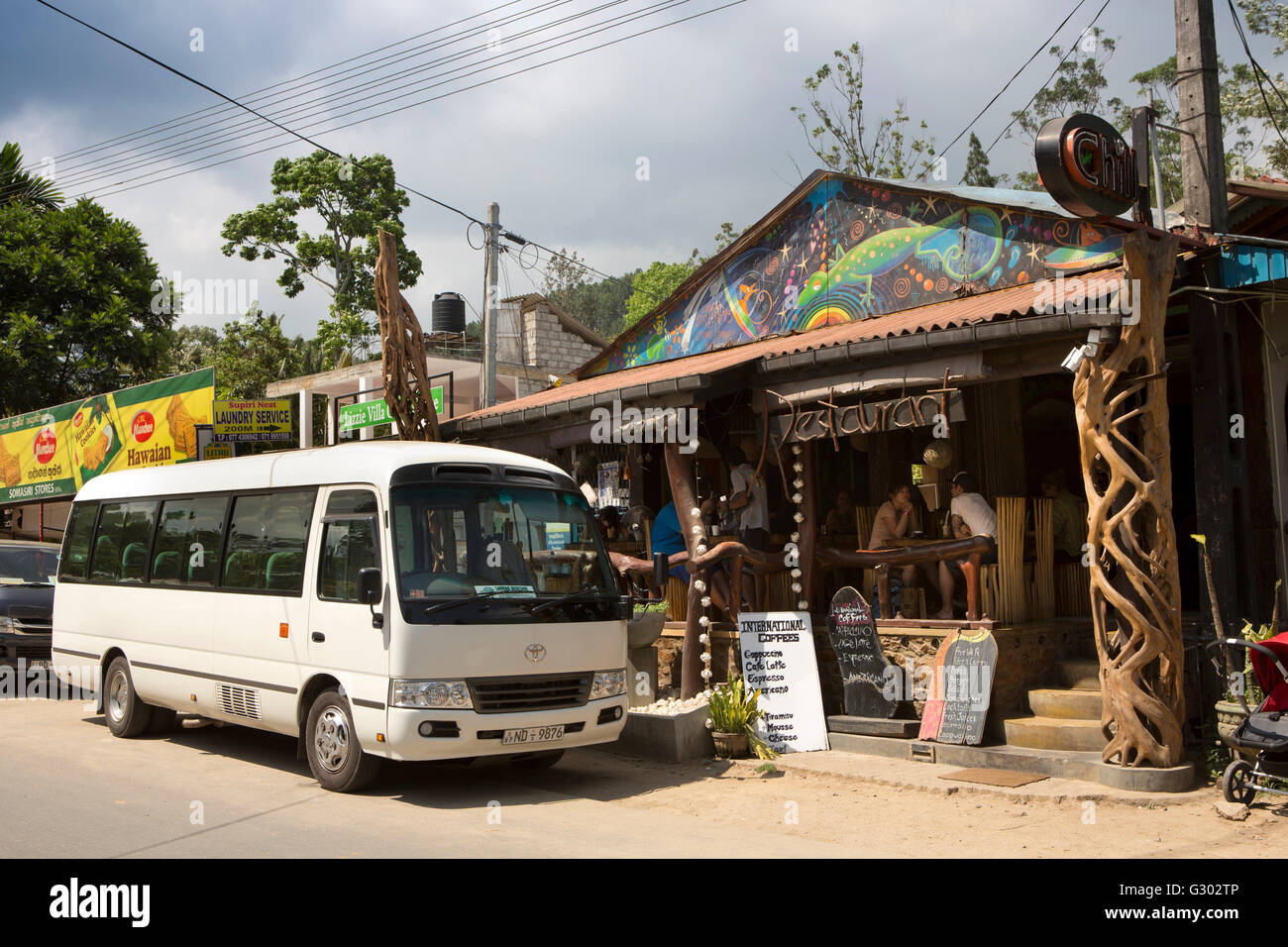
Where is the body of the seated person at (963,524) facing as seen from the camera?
to the viewer's left

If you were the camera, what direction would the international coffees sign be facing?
facing the viewer

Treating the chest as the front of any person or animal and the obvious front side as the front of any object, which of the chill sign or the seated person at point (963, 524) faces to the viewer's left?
the seated person

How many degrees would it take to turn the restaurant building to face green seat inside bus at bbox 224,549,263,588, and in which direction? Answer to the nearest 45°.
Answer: approximately 45° to its right

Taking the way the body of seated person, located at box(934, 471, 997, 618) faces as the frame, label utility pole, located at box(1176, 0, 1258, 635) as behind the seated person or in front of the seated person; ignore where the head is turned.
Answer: behind

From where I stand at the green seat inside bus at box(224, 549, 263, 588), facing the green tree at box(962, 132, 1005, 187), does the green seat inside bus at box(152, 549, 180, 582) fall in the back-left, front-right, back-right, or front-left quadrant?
front-left

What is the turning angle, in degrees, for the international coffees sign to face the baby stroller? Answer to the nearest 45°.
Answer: approximately 45° to its left

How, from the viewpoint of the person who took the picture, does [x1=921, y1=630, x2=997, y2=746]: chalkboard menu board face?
facing the viewer and to the left of the viewer

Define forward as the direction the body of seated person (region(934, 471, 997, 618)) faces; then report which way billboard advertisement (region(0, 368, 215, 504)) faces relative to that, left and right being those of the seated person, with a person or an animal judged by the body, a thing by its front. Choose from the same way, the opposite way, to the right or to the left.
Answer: to the left

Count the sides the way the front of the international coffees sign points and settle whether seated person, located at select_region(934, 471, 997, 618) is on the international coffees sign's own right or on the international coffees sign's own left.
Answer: on the international coffees sign's own left

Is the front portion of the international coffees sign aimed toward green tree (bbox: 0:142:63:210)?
no

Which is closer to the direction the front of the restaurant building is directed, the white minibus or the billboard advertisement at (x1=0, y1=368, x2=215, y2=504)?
the white minibus

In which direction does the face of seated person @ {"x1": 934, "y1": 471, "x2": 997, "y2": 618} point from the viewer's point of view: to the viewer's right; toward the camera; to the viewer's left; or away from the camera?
to the viewer's left

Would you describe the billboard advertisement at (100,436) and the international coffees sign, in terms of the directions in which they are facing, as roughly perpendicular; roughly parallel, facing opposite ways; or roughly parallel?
roughly parallel

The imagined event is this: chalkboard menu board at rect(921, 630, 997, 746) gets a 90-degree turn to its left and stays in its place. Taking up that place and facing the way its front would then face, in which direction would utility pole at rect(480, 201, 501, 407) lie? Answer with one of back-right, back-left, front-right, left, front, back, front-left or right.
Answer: back
